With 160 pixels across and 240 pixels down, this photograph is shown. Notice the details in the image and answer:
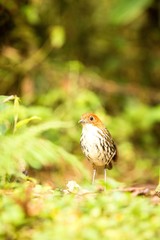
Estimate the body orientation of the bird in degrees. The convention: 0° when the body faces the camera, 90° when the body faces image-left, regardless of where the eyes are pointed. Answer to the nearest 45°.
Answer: approximately 45°
